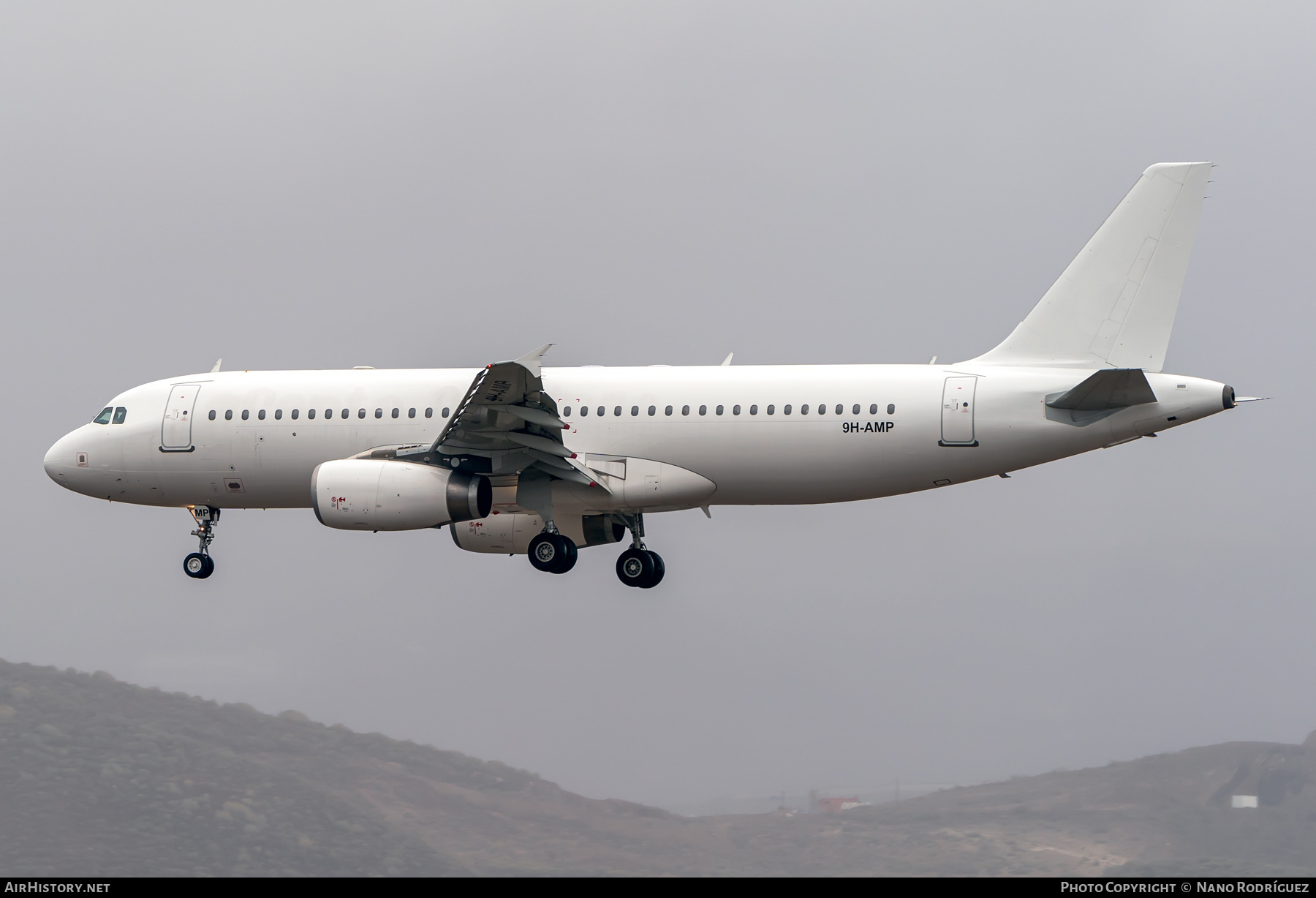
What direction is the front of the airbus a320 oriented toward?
to the viewer's left
